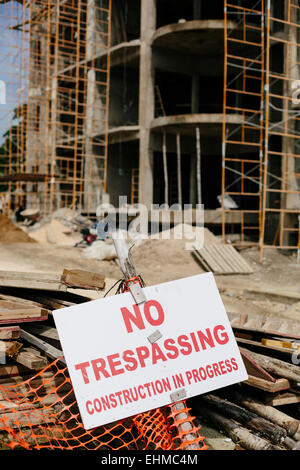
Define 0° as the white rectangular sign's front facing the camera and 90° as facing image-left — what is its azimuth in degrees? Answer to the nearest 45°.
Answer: approximately 0°

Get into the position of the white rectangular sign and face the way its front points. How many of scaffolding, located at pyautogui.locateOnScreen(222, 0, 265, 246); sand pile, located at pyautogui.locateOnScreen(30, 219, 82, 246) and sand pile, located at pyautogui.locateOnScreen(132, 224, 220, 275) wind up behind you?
3

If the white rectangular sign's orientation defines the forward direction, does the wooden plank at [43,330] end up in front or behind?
behind

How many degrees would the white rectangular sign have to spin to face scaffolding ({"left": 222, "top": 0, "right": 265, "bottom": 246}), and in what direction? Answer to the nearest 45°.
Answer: approximately 180°

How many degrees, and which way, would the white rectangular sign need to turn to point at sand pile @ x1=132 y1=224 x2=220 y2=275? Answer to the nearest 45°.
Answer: approximately 180°

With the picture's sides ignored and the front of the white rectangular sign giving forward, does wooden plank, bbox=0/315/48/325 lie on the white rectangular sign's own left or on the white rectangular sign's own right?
on the white rectangular sign's own right

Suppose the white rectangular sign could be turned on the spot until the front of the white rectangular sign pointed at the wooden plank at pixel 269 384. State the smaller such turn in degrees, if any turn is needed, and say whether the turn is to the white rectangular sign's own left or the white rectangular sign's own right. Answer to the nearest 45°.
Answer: approximately 135° to the white rectangular sign's own left

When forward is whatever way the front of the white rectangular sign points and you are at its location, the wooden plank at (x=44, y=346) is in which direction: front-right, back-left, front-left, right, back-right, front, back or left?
back-right

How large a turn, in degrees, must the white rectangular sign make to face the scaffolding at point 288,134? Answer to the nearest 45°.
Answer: approximately 180°

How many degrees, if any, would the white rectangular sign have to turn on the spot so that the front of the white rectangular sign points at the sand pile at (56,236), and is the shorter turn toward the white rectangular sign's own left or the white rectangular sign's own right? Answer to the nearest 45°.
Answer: approximately 180°

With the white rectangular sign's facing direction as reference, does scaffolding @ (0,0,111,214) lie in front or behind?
behind

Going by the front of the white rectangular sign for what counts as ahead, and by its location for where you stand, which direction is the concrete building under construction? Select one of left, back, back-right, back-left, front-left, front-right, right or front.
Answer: back

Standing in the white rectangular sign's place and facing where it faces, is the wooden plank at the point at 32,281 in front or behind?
behind

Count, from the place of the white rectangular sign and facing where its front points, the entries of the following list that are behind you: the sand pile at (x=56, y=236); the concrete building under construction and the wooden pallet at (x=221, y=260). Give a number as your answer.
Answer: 3

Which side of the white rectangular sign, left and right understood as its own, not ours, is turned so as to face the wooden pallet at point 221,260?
back
